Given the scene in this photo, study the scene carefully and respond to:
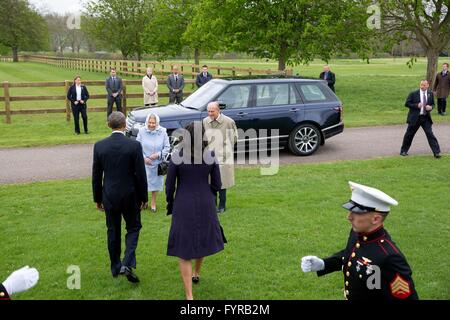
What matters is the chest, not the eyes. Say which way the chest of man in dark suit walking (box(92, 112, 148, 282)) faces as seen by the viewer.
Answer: away from the camera

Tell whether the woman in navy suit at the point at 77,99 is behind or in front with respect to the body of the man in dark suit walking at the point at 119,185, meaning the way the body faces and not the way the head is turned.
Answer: in front

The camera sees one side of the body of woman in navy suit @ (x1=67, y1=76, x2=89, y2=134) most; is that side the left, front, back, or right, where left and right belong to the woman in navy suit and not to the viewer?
front

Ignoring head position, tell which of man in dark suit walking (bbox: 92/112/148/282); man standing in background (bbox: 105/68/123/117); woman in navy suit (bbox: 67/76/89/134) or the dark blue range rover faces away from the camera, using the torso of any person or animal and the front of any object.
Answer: the man in dark suit walking

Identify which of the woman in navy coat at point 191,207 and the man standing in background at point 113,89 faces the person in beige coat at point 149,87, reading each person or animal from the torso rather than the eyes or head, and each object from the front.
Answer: the woman in navy coat

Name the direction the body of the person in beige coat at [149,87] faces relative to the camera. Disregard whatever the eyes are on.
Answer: toward the camera

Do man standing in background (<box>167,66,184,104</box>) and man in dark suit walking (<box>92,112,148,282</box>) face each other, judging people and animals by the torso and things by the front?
yes

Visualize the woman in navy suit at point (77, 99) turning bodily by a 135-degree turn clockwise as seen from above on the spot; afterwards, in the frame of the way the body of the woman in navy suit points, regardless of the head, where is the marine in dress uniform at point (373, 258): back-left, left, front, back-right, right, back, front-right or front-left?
back-left

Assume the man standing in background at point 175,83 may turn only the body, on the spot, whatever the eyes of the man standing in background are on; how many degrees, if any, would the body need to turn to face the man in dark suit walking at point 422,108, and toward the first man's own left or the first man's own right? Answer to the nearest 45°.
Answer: approximately 45° to the first man's own left

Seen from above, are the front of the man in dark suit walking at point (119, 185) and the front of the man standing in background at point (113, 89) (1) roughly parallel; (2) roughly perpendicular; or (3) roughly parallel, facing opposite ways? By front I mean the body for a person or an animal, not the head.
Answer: roughly parallel, facing opposite ways

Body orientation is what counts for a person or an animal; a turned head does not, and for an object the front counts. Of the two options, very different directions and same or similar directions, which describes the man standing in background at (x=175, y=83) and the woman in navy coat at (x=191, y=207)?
very different directions

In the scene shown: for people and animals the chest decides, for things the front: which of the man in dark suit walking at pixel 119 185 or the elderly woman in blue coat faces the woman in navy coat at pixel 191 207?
the elderly woman in blue coat

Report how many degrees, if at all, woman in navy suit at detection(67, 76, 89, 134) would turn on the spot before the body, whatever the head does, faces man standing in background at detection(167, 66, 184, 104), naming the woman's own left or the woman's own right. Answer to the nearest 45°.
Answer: approximately 135° to the woman's own left

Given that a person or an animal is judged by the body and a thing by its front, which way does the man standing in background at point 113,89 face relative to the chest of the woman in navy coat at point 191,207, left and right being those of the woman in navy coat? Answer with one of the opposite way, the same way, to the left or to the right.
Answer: the opposite way

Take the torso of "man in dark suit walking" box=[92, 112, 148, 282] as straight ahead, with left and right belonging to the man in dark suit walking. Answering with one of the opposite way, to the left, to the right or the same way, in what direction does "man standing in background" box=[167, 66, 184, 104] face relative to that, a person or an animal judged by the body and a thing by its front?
the opposite way

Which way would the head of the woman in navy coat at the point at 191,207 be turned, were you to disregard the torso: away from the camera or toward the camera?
away from the camera
